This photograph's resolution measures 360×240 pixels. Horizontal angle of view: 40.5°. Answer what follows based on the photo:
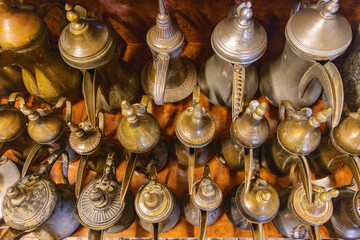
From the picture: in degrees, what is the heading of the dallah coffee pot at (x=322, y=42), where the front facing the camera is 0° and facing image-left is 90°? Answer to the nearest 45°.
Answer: approximately 315°
